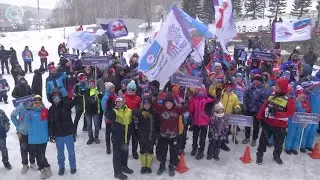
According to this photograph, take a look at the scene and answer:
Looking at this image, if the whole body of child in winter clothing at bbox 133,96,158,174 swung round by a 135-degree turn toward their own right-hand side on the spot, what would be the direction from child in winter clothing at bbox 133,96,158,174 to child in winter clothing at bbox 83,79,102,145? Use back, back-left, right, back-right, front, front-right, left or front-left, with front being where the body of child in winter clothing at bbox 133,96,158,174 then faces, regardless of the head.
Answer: front

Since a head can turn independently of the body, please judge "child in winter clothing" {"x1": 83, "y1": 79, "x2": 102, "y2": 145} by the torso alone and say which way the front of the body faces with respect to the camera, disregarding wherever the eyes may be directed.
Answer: toward the camera

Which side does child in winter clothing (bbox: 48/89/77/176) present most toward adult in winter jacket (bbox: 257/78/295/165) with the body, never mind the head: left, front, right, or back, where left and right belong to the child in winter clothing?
left

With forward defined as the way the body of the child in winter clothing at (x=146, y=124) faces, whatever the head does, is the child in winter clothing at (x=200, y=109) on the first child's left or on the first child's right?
on the first child's left

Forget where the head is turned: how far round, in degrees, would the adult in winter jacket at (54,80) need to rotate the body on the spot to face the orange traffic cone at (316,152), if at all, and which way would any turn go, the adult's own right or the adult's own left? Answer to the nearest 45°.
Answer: approximately 45° to the adult's own left

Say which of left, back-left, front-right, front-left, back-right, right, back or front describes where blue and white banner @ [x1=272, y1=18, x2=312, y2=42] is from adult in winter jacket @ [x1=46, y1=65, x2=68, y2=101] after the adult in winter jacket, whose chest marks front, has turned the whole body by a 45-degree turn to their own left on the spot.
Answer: front-left

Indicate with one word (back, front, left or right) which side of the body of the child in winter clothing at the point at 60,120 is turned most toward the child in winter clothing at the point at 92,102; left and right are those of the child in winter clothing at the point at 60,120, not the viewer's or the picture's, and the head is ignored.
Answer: back

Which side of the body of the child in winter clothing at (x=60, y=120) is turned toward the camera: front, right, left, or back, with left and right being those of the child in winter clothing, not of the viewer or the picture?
front

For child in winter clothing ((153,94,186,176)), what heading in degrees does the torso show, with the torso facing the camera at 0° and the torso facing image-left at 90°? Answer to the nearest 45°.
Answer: approximately 0°

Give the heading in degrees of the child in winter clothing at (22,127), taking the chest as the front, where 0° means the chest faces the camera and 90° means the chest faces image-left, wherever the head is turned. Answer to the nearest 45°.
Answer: approximately 315°

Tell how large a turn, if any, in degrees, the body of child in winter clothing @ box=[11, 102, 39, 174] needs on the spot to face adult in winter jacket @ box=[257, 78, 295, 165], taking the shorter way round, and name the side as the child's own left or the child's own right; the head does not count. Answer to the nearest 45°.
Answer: approximately 45° to the child's own left

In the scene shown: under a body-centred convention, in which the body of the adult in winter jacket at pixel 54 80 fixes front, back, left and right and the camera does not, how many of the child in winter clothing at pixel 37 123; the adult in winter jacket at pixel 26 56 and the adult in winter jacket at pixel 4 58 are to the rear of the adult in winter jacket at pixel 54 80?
2

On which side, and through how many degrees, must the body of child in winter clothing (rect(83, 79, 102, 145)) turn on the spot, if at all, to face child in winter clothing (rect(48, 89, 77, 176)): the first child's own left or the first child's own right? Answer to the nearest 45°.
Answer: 0° — they already face them
